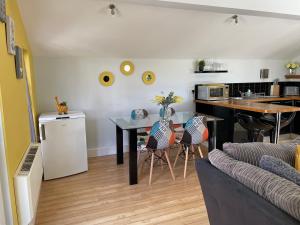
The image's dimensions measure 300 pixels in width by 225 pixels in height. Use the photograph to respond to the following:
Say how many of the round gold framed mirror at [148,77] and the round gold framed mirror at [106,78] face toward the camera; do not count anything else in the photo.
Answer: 2

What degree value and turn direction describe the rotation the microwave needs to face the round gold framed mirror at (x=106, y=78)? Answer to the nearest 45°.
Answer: approximately 90° to its right

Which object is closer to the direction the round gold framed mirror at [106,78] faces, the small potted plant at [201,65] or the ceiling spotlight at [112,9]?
the ceiling spotlight

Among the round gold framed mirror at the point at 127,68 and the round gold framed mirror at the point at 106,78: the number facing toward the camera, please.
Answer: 2

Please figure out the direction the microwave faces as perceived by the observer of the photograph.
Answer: facing the viewer and to the right of the viewer

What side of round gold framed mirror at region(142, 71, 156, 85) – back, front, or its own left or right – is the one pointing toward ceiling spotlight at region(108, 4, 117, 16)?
front

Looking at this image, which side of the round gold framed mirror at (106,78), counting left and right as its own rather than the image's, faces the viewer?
front

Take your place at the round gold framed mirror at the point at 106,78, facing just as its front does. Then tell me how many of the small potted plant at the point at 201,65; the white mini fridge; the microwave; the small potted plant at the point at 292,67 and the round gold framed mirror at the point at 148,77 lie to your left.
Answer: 4

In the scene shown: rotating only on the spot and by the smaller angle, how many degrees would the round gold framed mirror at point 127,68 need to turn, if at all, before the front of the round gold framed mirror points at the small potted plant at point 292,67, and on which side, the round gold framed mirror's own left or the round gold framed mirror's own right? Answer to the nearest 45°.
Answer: approximately 90° to the round gold framed mirror's own left

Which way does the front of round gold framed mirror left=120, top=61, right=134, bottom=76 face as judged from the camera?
facing the viewer

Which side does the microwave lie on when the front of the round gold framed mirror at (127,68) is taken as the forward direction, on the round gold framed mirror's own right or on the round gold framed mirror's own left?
on the round gold framed mirror's own left
